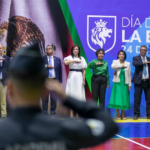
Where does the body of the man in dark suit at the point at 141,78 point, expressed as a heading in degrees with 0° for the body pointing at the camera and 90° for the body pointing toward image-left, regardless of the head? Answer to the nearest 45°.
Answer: approximately 0°

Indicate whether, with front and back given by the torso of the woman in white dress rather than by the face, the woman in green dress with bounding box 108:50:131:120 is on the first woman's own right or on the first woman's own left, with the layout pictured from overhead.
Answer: on the first woman's own left

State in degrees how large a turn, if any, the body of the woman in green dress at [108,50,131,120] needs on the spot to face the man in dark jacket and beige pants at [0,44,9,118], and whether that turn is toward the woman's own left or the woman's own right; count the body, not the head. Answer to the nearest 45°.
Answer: approximately 90° to the woman's own right

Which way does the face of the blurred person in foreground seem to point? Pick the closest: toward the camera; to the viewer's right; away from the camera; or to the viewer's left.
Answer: away from the camera

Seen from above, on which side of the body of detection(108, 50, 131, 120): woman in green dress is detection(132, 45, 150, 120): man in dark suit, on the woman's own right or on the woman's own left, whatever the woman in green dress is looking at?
on the woman's own left

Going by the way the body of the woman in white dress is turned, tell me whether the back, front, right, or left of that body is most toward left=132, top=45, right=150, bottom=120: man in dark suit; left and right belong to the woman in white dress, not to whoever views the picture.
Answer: left

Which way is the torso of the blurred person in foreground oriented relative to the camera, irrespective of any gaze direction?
away from the camera
